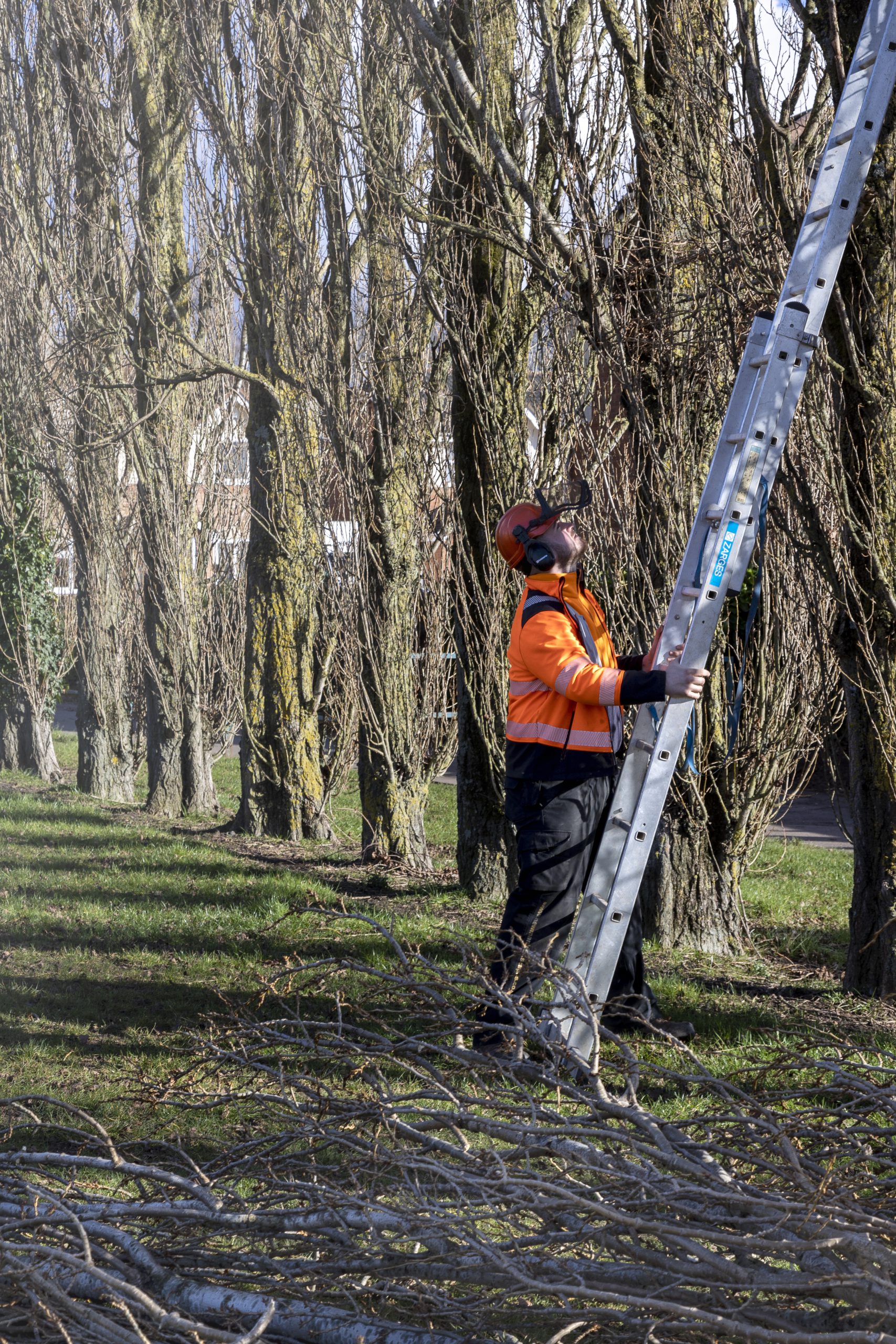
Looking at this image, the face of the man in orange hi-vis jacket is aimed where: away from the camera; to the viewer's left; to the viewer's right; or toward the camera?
to the viewer's right

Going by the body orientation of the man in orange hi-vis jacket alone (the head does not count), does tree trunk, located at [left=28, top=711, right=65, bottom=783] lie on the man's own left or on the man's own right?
on the man's own left

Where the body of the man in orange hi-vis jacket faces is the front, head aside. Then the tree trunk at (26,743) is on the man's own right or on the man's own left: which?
on the man's own left

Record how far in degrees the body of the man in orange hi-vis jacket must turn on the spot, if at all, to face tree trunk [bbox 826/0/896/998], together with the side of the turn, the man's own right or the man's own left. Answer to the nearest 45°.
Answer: approximately 45° to the man's own left

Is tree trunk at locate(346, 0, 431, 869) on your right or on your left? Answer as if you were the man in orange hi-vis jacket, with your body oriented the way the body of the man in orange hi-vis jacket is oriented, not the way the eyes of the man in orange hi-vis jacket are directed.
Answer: on your left

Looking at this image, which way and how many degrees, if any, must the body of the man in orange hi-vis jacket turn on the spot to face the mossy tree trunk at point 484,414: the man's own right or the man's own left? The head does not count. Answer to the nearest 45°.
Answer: approximately 90° to the man's own left

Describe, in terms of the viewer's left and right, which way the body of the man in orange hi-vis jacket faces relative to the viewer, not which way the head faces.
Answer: facing to the right of the viewer
